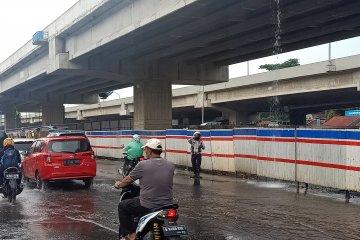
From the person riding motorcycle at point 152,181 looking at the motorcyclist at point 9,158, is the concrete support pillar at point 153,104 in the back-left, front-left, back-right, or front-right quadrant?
front-right

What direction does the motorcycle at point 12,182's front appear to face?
away from the camera

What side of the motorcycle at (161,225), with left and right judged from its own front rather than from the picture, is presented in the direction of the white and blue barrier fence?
right

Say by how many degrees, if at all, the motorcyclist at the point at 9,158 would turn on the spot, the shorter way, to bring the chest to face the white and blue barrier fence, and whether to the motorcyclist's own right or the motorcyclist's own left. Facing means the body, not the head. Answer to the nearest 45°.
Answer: approximately 90° to the motorcyclist's own right

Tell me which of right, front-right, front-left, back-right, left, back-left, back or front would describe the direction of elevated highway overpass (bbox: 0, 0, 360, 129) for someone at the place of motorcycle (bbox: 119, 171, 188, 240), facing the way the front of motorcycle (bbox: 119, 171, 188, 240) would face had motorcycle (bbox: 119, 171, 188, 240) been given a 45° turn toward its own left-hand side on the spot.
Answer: right

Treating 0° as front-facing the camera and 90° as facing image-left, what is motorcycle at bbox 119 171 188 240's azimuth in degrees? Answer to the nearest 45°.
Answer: approximately 135°

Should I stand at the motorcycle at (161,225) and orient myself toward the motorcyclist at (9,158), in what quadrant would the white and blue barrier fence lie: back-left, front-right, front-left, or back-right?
front-right

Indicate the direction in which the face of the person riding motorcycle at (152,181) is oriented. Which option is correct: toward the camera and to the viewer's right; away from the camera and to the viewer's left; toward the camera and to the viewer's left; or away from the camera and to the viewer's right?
away from the camera and to the viewer's left
